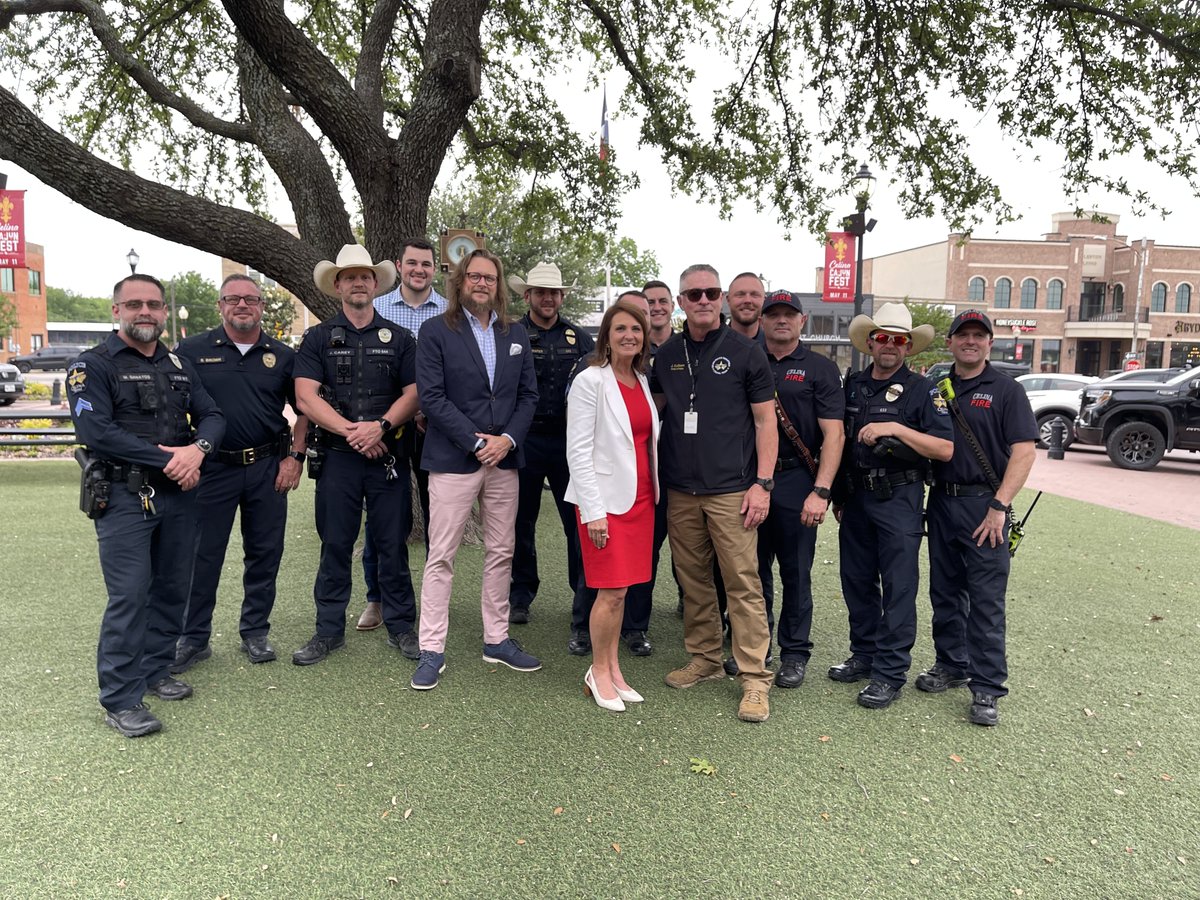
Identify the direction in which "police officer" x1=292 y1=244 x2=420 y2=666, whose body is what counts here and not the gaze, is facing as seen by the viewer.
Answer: toward the camera

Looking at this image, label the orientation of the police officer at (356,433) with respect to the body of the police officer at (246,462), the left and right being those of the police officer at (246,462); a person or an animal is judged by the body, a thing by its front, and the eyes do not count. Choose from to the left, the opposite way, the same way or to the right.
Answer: the same way

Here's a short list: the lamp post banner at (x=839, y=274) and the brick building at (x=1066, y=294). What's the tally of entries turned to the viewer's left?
0

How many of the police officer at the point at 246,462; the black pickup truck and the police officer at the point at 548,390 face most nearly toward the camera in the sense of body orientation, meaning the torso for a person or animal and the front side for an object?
2

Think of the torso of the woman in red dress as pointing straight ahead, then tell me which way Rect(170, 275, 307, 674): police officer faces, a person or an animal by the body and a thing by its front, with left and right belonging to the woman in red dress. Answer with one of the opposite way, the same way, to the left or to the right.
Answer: the same way

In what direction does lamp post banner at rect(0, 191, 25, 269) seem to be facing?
toward the camera

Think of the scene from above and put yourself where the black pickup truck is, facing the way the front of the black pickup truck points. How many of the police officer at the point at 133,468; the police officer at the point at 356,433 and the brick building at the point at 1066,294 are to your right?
1

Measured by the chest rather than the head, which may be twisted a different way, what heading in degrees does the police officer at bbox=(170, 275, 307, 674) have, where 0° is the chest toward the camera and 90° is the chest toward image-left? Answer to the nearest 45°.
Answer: approximately 0°

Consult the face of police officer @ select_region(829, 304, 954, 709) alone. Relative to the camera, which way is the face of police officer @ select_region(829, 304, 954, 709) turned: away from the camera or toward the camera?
toward the camera

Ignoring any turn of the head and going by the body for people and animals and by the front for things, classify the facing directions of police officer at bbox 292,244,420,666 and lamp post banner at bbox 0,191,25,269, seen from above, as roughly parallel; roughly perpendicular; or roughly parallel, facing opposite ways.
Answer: roughly parallel

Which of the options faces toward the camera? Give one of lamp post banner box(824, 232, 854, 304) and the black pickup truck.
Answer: the lamp post banner

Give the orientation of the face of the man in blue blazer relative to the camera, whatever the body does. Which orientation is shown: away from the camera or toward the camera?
toward the camera

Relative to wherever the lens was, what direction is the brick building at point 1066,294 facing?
facing the viewer

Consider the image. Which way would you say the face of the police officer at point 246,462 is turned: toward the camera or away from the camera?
toward the camera

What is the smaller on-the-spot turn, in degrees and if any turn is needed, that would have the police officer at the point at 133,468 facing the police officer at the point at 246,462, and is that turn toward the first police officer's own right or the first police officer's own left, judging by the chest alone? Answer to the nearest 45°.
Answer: approximately 90° to the first police officer's own left

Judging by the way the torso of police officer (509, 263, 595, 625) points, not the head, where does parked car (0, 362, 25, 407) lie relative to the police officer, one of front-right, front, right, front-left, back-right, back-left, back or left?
back-right

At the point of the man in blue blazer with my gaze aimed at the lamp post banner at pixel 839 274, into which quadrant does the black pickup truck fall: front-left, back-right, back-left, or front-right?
front-right

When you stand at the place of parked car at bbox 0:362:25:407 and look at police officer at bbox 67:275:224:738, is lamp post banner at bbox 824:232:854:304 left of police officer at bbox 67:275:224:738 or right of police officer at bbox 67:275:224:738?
left

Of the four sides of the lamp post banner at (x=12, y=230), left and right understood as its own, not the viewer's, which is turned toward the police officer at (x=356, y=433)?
front
